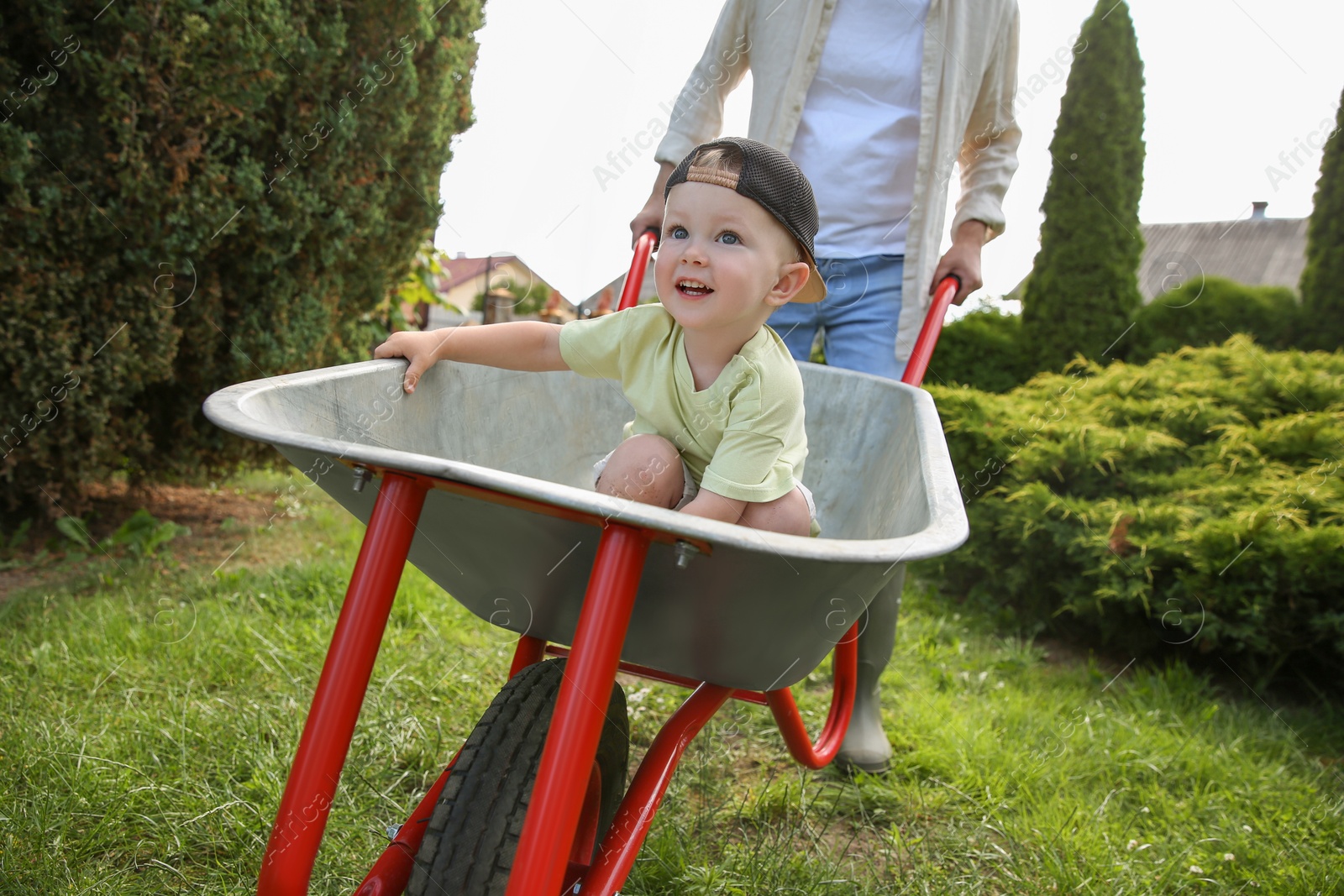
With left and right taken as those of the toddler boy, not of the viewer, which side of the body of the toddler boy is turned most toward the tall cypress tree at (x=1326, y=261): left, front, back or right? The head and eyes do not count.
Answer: back

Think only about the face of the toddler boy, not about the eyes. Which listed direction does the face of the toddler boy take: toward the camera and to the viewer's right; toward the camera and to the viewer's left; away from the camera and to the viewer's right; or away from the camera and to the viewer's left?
toward the camera and to the viewer's left

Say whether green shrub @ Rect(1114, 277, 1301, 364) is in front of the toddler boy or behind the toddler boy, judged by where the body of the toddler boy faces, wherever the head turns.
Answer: behind

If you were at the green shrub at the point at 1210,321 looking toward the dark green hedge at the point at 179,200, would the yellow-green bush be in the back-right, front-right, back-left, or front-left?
front-left

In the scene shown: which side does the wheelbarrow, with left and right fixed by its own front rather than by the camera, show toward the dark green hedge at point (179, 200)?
right

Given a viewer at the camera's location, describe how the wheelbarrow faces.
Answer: facing the viewer and to the left of the viewer
